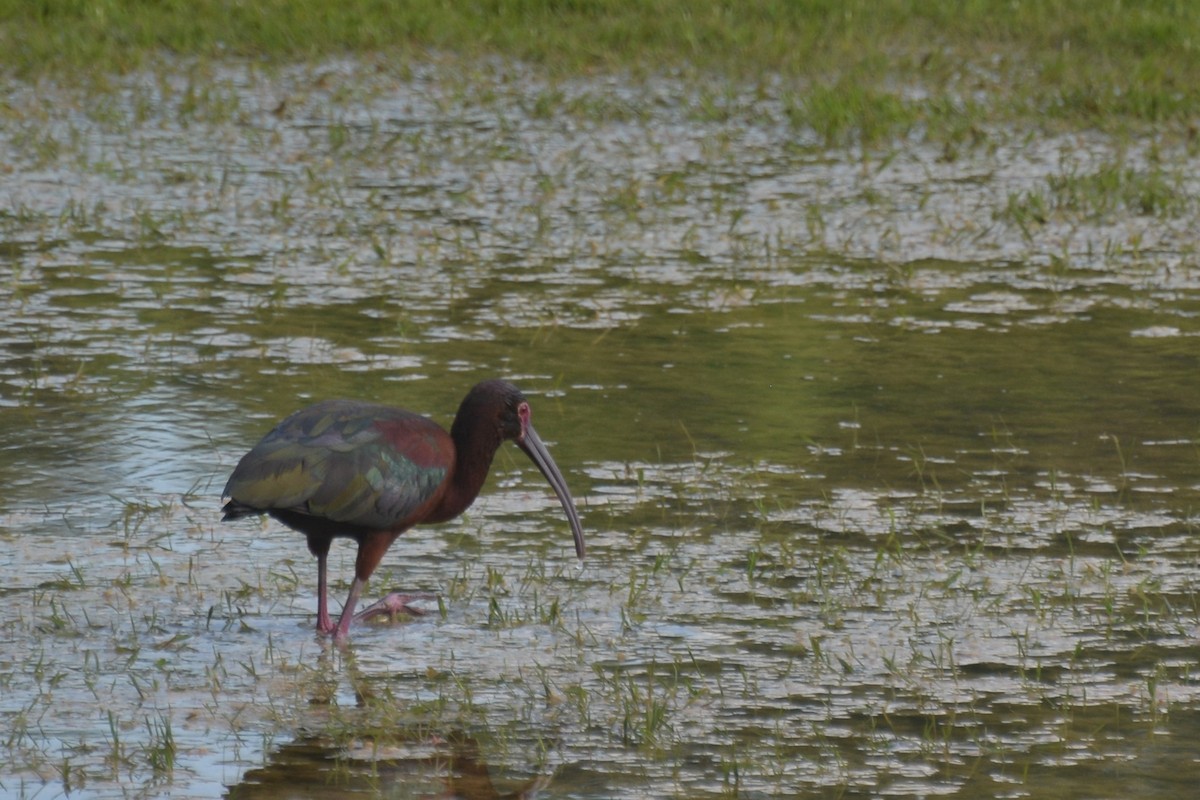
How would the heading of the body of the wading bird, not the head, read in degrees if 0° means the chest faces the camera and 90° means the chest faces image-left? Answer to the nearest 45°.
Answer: approximately 270°
